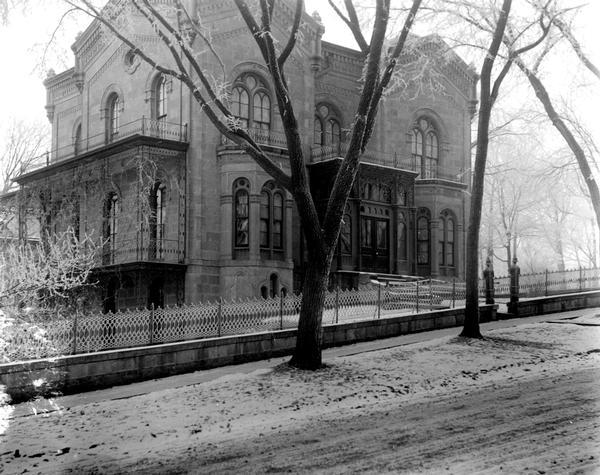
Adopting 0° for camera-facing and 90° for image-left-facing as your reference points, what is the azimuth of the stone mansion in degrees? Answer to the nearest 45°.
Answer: approximately 315°
